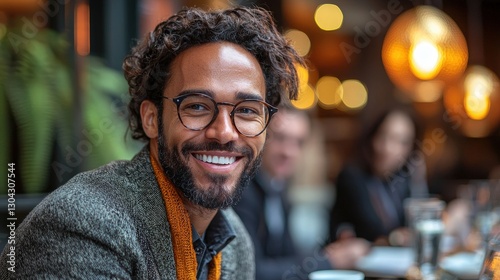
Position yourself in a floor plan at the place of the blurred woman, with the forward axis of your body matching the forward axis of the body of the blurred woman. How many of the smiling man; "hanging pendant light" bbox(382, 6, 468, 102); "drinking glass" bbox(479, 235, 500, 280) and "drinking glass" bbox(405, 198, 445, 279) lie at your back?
0

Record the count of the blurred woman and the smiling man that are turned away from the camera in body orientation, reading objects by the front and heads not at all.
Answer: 0

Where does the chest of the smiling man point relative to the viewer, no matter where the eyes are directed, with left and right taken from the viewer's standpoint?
facing the viewer and to the right of the viewer

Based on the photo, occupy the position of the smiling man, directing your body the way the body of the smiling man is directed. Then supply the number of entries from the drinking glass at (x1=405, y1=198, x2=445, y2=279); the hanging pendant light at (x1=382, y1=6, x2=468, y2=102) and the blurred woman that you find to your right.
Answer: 0

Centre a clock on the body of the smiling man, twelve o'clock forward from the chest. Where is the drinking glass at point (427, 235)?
The drinking glass is roughly at 9 o'clock from the smiling man.

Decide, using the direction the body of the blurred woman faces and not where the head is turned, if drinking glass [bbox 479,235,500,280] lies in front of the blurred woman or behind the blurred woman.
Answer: in front

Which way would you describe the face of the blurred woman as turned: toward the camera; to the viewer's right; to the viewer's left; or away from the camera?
toward the camera

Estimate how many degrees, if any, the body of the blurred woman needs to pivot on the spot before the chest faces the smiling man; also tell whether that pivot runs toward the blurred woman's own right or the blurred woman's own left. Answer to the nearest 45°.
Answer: approximately 45° to the blurred woman's own right
